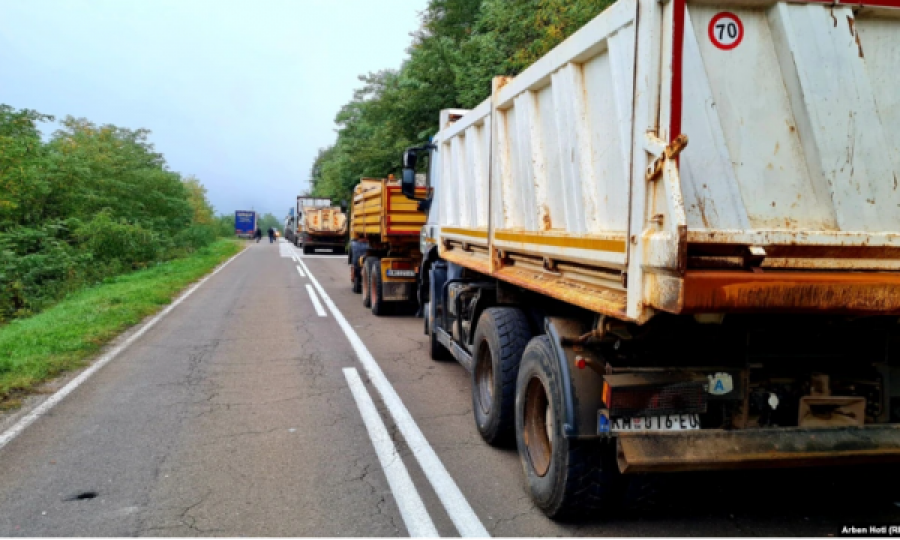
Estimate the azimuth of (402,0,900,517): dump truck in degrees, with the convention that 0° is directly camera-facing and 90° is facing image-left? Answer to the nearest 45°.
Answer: approximately 135°

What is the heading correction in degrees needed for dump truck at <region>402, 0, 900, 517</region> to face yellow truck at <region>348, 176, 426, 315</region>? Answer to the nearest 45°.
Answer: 0° — it already faces it
